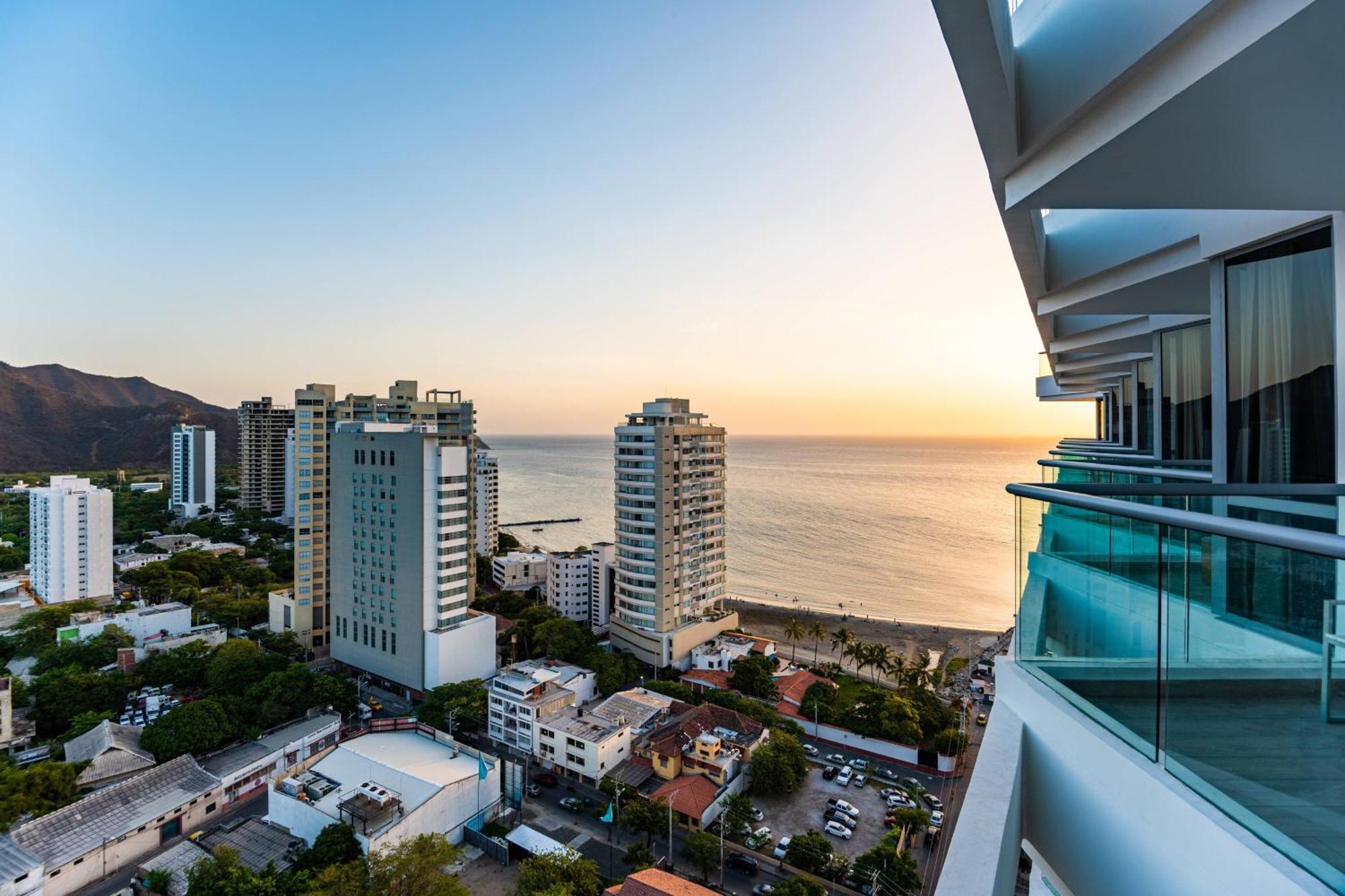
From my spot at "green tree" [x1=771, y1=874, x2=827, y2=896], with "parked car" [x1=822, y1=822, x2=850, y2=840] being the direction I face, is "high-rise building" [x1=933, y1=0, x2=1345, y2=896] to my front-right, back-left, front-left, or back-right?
back-right

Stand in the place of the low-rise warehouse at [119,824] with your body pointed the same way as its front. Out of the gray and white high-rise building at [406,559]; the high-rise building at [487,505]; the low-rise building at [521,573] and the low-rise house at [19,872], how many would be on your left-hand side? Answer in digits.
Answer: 3

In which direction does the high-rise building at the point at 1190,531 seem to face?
to the viewer's left

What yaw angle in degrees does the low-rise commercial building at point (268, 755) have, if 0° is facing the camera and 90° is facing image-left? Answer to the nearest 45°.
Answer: approximately 315°

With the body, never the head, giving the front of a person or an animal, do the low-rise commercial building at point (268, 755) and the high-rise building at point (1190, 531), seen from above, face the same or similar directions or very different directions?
very different directions

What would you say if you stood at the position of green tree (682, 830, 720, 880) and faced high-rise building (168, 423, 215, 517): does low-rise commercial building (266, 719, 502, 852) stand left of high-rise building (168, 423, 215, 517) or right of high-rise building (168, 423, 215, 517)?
left

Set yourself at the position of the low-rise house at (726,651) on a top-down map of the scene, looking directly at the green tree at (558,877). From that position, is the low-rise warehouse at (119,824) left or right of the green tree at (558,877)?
right

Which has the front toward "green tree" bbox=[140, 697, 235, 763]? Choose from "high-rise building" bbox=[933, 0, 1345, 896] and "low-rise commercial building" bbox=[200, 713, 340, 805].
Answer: the high-rise building

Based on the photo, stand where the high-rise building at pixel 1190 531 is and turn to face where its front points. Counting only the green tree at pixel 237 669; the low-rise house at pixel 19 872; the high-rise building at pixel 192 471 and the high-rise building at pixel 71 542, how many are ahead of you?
4
